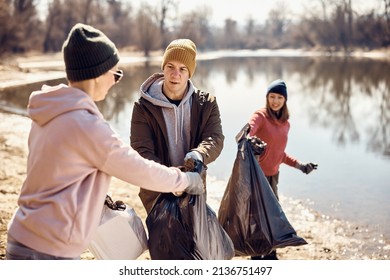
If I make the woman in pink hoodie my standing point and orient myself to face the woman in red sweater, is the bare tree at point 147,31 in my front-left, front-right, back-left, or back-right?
front-left

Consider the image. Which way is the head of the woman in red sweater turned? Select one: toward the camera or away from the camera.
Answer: toward the camera

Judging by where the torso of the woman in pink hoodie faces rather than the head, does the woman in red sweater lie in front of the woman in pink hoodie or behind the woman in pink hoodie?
in front

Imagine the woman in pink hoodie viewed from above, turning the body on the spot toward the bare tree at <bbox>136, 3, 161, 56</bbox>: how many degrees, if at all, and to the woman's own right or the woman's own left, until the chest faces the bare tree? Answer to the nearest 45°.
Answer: approximately 45° to the woman's own left

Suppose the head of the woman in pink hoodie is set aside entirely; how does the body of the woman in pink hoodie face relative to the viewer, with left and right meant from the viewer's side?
facing away from the viewer and to the right of the viewer

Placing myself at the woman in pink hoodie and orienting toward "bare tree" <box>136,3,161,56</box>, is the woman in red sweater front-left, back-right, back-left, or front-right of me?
front-right

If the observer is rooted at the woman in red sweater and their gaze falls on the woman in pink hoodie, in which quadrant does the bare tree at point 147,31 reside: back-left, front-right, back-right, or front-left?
back-right
